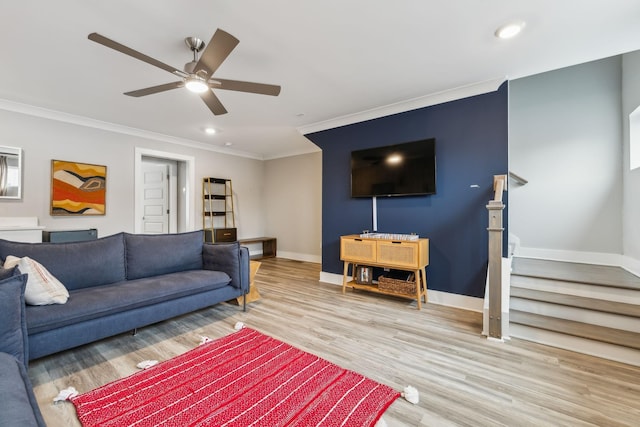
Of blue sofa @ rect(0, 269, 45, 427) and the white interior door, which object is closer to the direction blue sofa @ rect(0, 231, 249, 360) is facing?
the blue sofa

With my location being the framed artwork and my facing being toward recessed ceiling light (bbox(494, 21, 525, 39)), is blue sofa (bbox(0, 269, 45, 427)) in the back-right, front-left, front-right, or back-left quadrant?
front-right

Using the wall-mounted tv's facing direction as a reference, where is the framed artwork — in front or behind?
in front

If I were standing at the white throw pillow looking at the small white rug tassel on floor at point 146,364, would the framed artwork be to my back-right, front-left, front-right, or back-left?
back-left

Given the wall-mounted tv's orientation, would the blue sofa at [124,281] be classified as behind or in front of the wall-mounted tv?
in front

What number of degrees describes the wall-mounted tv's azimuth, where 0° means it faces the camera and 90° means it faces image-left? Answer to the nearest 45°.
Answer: approximately 45°

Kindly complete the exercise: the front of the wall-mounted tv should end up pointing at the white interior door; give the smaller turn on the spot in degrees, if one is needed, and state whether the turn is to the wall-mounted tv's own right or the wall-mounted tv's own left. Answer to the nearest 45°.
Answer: approximately 45° to the wall-mounted tv's own right

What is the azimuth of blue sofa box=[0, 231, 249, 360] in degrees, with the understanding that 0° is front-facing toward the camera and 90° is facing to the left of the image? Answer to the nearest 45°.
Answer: approximately 315°

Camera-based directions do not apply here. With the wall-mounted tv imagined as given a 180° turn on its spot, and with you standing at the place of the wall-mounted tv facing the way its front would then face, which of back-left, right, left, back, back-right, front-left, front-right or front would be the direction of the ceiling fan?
back

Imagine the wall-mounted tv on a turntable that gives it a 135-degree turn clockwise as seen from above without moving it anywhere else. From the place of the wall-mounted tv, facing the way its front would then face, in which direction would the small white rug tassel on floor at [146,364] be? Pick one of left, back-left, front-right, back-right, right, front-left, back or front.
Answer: back-left

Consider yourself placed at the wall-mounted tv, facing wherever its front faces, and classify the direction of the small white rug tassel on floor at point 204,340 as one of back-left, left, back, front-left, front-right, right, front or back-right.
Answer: front

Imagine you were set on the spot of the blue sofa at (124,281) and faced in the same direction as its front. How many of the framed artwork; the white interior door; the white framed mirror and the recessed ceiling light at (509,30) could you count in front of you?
1

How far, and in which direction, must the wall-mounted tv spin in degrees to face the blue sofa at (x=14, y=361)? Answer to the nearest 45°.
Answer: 0° — it already faces it

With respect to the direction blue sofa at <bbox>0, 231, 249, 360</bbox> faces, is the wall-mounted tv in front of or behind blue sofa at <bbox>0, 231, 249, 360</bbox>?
in front

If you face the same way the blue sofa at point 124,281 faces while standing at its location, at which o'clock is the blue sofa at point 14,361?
the blue sofa at point 14,361 is roughly at 2 o'clock from the blue sofa at point 124,281.

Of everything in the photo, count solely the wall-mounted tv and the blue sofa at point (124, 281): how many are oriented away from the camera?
0

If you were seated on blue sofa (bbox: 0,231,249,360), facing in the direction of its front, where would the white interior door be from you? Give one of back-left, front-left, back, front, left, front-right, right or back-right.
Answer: back-left
